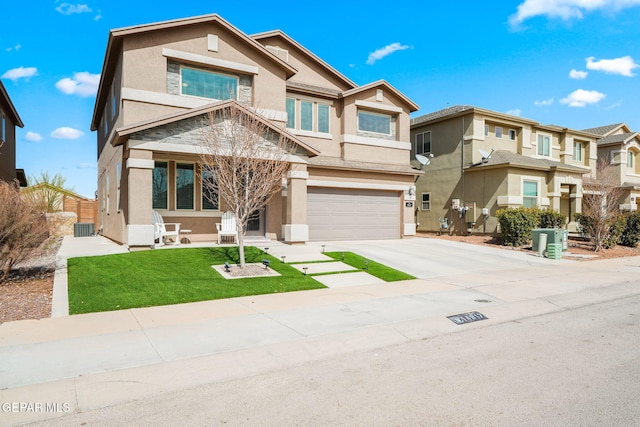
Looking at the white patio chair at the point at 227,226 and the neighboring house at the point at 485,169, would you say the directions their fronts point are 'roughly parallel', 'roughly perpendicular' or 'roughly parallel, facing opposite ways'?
roughly parallel

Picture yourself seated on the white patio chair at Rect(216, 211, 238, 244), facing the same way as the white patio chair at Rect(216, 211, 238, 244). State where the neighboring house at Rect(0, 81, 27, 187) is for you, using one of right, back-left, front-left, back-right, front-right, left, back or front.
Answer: back-right

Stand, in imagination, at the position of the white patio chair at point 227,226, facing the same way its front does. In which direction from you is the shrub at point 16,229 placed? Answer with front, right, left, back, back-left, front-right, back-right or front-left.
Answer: front-right

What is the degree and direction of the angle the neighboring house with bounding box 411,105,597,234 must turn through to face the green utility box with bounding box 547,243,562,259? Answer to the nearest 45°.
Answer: approximately 45° to its right

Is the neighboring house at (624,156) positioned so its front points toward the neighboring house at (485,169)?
no

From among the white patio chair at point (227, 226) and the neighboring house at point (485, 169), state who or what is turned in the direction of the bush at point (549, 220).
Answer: the neighboring house

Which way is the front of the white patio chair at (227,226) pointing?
toward the camera

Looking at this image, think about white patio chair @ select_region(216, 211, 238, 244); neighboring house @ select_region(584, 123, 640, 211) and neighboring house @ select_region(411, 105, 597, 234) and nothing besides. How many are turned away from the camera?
0

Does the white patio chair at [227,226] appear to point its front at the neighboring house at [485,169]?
no

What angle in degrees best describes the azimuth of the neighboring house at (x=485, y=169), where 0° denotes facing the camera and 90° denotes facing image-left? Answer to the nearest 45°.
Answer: approximately 315°

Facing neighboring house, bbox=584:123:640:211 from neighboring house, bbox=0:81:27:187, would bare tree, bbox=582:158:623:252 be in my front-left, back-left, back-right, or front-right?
front-right

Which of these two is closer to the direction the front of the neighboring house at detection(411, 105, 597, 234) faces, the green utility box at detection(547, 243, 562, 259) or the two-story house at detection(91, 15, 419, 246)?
the green utility box

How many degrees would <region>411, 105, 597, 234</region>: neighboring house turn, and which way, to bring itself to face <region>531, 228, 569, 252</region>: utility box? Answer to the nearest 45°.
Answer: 0° — it already faces it

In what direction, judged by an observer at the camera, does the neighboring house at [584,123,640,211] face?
facing the viewer and to the right of the viewer

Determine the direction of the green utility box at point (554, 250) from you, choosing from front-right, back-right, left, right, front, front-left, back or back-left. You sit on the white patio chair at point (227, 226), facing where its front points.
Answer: left

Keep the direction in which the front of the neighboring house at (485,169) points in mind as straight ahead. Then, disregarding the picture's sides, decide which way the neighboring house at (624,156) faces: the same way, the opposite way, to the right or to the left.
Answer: the same way

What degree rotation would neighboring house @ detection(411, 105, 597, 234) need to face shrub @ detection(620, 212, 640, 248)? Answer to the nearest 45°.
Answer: approximately 45° to its left

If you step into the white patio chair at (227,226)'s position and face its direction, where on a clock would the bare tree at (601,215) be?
The bare tree is roughly at 9 o'clock from the white patio chair.

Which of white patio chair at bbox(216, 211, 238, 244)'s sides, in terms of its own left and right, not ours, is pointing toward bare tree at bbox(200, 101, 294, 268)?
front

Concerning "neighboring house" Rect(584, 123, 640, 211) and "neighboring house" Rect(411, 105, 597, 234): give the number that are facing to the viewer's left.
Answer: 0

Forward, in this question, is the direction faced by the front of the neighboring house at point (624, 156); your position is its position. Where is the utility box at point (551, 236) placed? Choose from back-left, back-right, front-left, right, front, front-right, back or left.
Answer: front-right
